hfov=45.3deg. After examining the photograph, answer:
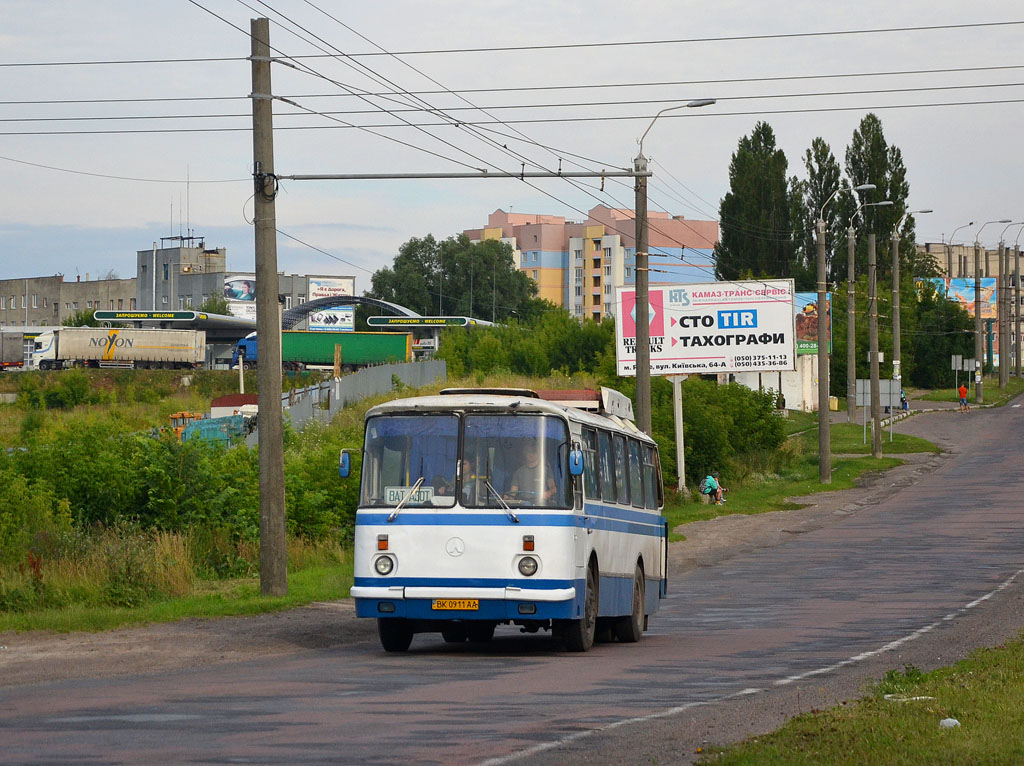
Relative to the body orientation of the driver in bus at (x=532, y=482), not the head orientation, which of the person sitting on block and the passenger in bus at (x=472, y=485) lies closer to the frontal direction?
the passenger in bus

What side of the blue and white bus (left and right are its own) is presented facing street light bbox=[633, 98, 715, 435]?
back

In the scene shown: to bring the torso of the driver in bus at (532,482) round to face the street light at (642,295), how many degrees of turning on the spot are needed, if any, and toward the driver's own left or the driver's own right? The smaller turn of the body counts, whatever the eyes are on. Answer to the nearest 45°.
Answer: approximately 180°

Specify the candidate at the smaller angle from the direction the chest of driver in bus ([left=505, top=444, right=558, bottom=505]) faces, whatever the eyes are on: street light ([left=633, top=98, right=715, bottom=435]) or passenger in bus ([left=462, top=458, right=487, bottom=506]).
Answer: the passenger in bus

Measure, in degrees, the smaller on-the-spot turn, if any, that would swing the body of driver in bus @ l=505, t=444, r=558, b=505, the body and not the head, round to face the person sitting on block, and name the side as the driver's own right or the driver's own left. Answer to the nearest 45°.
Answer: approximately 180°

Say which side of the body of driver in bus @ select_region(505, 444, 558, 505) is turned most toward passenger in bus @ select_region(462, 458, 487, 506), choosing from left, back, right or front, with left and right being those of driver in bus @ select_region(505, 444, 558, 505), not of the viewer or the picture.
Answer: right

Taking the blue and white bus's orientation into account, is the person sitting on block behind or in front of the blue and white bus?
behind
